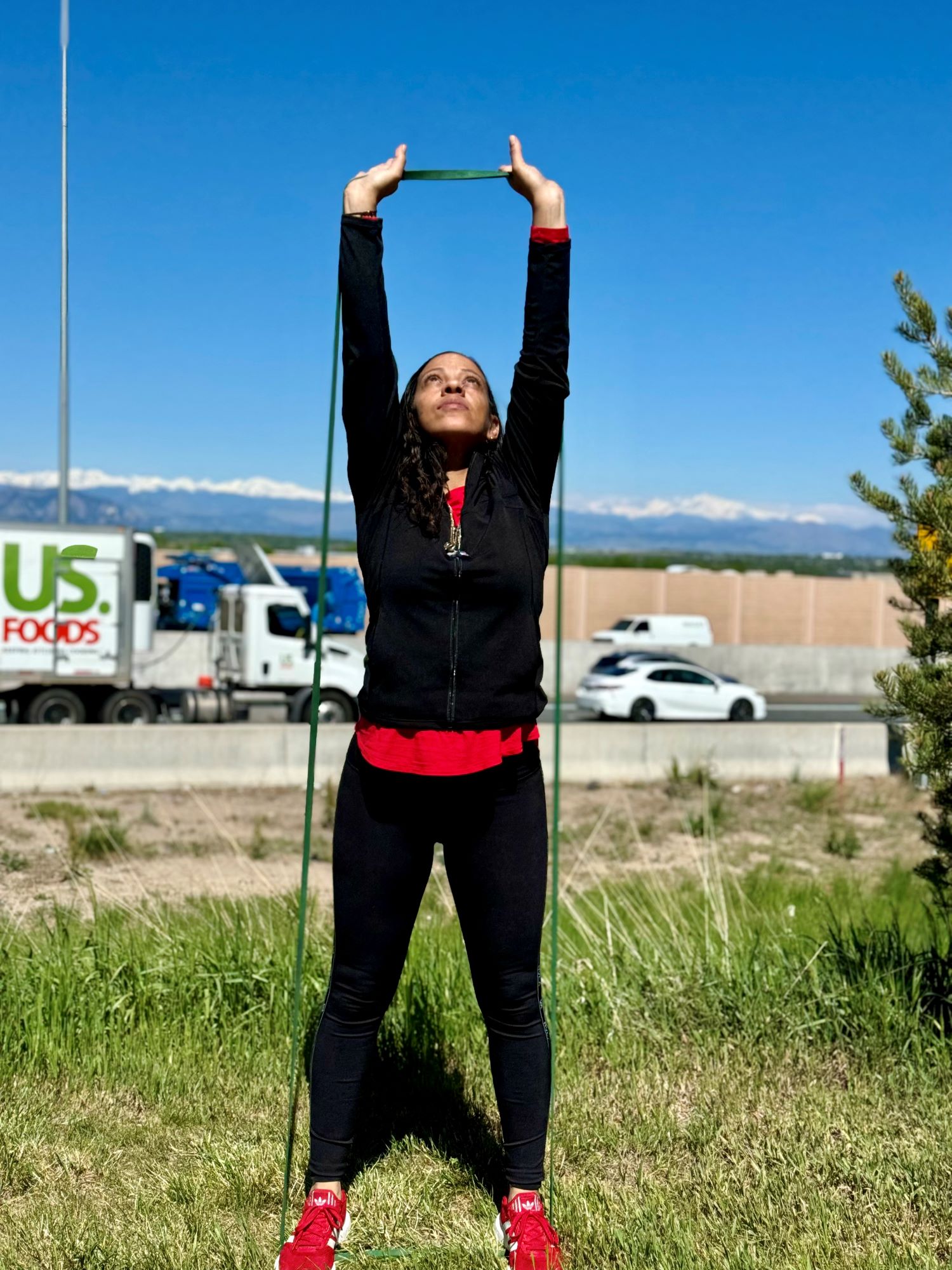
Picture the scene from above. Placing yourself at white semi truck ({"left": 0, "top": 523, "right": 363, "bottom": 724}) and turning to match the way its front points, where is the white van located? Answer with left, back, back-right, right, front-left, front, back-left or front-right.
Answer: front-left

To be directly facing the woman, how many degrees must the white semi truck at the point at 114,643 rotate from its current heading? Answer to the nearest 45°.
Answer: approximately 90° to its right

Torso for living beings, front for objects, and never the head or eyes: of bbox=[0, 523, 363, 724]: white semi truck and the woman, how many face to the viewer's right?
1

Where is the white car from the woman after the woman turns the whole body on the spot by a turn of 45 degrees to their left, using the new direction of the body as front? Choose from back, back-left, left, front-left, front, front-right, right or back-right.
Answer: back-left

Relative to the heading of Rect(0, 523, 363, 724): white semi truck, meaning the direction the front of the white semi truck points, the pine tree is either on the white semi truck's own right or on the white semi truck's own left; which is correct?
on the white semi truck's own right

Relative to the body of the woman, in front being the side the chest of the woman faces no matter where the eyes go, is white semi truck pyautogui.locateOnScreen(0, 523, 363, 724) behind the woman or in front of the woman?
behind

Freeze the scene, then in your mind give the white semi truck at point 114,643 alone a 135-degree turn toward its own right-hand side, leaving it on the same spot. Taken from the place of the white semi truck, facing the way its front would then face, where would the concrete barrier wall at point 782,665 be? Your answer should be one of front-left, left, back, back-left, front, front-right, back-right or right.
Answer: back

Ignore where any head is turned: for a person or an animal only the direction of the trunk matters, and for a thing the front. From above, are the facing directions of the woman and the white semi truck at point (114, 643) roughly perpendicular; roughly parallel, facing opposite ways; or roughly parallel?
roughly perpendicular

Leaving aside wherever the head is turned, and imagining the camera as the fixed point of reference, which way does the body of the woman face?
toward the camera

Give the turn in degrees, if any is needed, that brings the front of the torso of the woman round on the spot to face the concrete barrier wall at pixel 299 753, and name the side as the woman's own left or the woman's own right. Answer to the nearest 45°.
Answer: approximately 180°

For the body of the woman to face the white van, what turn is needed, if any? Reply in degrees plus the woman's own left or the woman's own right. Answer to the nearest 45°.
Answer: approximately 180°

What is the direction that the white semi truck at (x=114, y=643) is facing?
to the viewer's right
